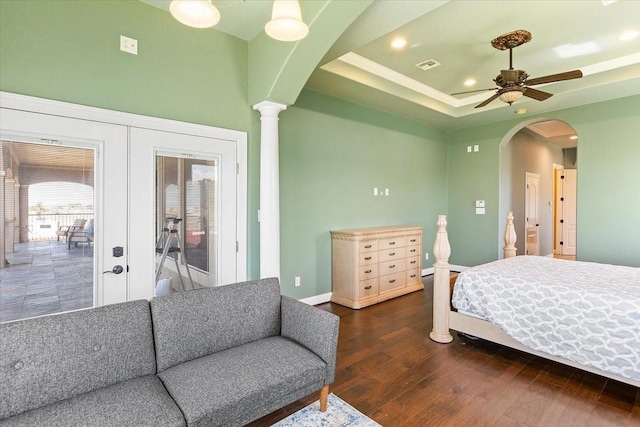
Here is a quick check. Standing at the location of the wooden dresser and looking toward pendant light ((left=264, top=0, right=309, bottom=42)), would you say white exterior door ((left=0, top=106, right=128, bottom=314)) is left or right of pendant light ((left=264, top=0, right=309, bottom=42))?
right

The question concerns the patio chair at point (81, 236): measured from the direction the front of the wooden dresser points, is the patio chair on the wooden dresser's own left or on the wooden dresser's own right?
on the wooden dresser's own right

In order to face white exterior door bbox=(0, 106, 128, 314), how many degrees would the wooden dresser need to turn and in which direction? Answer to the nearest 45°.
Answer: approximately 90° to its right

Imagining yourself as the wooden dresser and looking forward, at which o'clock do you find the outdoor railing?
The outdoor railing is roughly at 3 o'clock from the wooden dresser.

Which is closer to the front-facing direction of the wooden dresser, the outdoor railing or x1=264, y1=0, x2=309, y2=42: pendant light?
the pendant light

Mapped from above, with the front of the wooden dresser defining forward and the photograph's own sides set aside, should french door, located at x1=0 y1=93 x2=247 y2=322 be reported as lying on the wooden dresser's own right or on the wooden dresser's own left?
on the wooden dresser's own right

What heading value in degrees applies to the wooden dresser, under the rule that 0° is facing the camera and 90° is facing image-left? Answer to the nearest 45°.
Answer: approximately 315°

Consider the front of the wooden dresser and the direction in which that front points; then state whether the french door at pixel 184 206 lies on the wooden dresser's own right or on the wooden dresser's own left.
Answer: on the wooden dresser's own right

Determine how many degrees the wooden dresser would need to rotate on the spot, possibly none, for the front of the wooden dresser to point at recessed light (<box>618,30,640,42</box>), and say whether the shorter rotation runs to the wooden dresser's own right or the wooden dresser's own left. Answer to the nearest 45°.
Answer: approximately 45° to the wooden dresser's own left

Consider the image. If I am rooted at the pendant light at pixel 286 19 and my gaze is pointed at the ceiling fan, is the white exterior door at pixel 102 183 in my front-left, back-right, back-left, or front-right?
back-left
